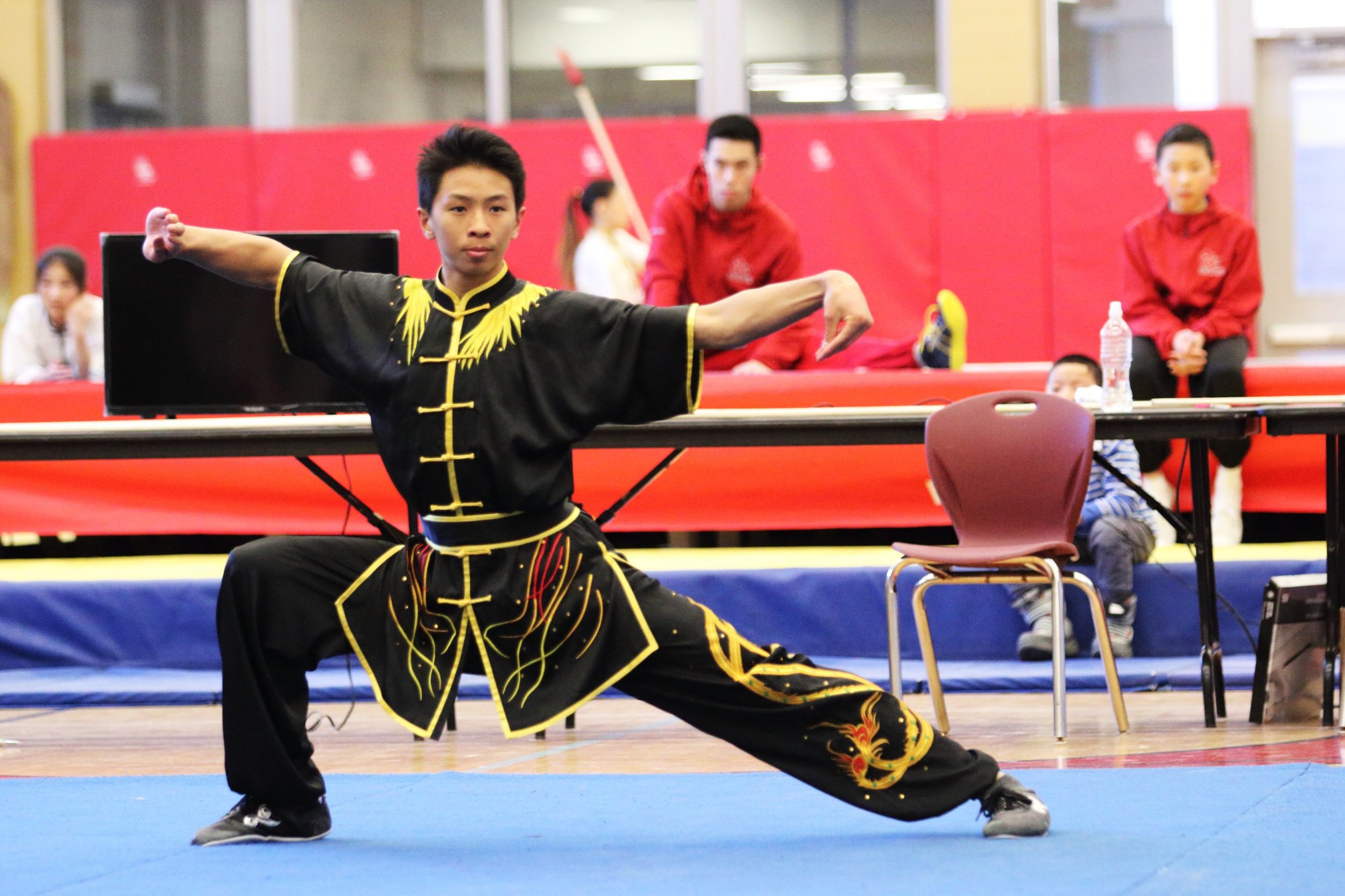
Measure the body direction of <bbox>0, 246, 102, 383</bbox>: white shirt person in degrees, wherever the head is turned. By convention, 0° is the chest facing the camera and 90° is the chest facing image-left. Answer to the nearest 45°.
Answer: approximately 0°

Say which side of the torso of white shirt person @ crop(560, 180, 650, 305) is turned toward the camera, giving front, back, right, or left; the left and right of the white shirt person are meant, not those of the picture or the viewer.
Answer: right

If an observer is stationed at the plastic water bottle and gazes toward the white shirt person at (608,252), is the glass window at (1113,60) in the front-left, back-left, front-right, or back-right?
front-right

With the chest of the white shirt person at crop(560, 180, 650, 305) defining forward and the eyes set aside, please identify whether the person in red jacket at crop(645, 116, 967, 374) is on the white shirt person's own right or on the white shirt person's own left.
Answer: on the white shirt person's own right

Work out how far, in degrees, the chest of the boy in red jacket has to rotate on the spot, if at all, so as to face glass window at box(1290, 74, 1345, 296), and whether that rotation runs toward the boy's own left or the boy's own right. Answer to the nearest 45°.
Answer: approximately 180°

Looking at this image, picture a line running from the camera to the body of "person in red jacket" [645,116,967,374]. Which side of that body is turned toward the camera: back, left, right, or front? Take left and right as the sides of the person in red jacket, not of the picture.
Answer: front

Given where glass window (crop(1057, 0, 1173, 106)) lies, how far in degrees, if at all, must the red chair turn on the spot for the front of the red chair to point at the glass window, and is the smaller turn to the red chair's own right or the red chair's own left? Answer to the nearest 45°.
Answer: approximately 135° to the red chair's own right

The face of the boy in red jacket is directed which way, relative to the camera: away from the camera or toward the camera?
toward the camera

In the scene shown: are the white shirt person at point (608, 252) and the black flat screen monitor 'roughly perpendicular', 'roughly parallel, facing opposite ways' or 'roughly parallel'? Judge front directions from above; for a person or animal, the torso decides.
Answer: roughly perpendicular

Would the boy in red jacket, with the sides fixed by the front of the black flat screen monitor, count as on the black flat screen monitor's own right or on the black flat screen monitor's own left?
on the black flat screen monitor's own left
